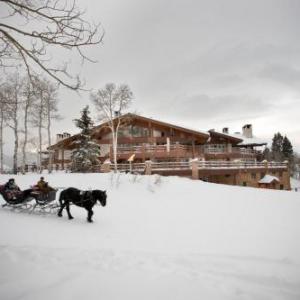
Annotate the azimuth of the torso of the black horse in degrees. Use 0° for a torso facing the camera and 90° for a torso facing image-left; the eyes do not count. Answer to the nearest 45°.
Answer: approximately 270°

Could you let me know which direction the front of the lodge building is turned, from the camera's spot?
facing the viewer

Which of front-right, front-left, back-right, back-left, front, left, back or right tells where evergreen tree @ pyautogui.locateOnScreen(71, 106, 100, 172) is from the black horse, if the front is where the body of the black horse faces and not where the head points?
left

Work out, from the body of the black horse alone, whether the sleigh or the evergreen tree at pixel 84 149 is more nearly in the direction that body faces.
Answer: the evergreen tree

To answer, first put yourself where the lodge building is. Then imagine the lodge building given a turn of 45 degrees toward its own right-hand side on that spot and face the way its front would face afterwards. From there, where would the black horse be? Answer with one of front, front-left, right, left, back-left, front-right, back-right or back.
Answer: front-left

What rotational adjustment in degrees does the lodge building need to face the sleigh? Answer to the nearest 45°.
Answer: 0° — it already faces it

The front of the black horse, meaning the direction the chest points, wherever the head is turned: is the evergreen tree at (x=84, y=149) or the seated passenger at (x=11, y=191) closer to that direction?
the evergreen tree

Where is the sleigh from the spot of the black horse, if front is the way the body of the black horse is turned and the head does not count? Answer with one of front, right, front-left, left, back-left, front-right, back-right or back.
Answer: back-left
